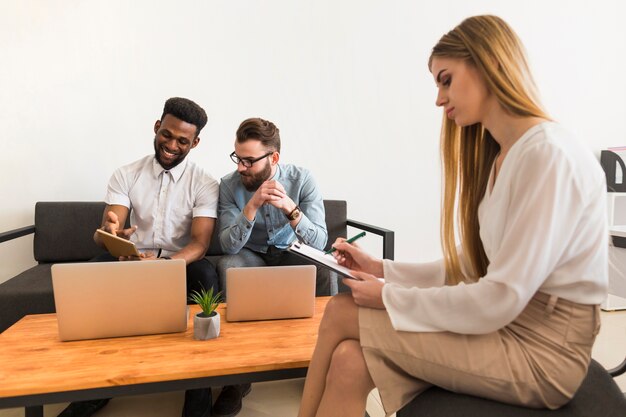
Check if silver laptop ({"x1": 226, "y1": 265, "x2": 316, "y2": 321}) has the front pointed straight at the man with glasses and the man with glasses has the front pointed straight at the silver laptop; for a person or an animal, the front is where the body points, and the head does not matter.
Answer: yes

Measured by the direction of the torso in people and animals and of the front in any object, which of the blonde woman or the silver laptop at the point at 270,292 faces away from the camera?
the silver laptop

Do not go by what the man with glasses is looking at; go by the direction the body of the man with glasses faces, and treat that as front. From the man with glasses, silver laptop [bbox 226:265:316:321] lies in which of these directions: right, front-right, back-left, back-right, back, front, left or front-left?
front

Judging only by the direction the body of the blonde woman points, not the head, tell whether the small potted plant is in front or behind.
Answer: in front

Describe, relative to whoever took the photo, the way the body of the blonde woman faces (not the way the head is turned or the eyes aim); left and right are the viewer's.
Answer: facing to the left of the viewer

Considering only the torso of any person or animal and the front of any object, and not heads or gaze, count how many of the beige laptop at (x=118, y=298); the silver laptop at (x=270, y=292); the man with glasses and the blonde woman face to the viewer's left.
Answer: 1

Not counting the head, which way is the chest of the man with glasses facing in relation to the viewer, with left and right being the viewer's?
facing the viewer

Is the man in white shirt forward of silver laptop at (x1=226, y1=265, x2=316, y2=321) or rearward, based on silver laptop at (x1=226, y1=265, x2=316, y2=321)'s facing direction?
forward

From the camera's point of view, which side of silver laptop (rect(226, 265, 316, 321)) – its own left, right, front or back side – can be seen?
back

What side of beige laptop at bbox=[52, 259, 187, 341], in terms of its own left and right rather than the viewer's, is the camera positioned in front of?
back

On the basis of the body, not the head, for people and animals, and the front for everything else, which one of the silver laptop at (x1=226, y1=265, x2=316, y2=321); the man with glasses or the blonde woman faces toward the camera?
the man with glasses

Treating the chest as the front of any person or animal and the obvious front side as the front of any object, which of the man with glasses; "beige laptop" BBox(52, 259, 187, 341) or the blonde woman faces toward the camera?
the man with glasses

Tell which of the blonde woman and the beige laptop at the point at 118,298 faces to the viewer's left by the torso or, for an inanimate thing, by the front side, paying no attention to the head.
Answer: the blonde woman

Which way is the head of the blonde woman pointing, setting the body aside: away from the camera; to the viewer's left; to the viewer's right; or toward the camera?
to the viewer's left

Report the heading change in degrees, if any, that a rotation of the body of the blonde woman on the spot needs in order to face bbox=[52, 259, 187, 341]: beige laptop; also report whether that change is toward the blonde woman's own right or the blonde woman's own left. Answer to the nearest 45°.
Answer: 0° — they already face it
